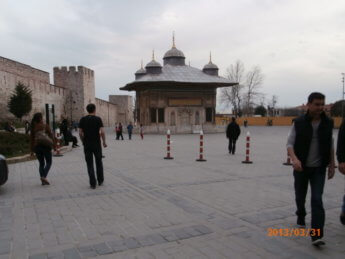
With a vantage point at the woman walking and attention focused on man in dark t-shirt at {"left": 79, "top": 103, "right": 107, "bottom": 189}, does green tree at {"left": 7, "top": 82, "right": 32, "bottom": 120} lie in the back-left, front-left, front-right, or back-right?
back-left

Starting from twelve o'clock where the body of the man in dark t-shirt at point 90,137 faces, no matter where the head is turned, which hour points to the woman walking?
The woman walking is roughly at 10 o'clock from the man in dark t-shirt.

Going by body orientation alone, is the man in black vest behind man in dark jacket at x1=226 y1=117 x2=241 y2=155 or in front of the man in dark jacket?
behind

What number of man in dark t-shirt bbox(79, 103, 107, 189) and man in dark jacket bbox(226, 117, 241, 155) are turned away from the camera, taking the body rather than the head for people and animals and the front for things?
2

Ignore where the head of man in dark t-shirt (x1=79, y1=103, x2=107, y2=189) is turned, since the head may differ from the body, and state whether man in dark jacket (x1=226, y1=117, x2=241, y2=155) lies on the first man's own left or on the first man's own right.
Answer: on the first man's own right

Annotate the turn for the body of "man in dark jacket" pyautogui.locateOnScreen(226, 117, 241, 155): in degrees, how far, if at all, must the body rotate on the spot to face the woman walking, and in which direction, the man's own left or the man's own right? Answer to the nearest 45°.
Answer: approximately 135° to the man's own left

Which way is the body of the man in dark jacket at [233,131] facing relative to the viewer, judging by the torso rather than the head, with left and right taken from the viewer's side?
facing away from the viewer

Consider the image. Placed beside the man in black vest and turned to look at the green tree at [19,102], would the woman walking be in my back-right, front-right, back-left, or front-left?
front-left

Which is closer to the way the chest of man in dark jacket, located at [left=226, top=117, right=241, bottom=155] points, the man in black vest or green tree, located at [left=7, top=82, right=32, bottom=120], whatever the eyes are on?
the green tree

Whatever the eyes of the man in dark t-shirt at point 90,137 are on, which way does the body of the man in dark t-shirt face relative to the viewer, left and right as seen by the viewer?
facing away from the viewer

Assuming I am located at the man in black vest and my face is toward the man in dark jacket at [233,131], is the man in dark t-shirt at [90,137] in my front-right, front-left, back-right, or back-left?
front-left

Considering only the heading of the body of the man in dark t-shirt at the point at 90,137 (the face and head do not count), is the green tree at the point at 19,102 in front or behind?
in front
